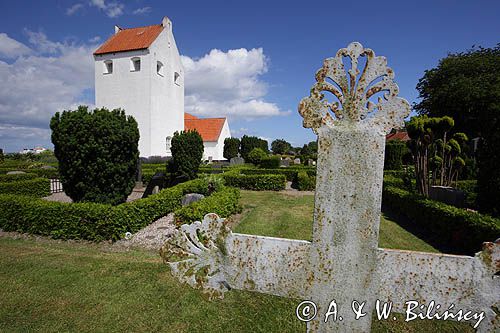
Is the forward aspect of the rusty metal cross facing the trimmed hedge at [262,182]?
no

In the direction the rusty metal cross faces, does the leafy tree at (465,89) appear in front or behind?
behind

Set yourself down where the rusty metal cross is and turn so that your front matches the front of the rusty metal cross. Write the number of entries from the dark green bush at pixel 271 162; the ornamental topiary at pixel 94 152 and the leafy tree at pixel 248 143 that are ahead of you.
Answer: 0

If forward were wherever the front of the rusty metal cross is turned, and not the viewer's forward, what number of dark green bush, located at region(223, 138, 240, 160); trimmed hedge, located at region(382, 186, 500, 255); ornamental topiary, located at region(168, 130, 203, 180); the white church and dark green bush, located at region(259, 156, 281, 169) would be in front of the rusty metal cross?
0

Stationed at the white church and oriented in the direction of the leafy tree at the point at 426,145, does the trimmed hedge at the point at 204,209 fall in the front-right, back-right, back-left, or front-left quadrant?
front-right

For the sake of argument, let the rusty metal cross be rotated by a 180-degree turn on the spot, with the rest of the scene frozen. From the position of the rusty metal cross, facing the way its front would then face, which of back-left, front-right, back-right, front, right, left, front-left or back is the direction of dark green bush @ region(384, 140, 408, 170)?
front

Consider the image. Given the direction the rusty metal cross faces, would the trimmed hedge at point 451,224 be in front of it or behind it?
behind

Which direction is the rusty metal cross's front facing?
toward the camera

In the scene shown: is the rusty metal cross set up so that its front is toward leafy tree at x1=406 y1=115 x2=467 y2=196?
no

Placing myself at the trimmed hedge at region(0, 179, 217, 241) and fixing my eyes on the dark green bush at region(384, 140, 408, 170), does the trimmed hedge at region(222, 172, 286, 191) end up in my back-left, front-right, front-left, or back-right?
front-left

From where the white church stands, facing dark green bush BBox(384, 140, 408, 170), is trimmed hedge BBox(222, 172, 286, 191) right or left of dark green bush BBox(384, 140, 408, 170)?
right

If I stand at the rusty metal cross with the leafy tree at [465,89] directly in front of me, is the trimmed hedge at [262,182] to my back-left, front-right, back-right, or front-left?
front-left

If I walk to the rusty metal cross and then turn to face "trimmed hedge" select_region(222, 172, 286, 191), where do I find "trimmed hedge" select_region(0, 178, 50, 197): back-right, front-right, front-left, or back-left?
front-left

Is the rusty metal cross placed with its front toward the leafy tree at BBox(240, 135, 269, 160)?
no

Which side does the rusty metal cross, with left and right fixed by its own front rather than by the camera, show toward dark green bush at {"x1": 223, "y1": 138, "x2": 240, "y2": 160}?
back

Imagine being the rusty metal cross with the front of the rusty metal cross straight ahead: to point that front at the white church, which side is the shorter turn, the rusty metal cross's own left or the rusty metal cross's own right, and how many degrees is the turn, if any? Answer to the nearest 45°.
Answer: approximately 135° to the rusty metal cross's own right

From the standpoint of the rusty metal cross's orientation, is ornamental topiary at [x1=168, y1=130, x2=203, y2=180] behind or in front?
behind

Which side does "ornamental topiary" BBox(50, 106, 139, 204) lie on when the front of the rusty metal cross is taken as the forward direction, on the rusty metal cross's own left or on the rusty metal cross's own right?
on the rusty metal cross's own right
